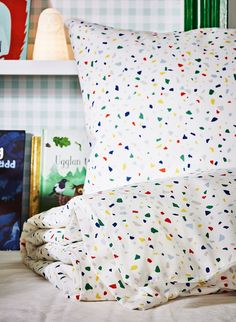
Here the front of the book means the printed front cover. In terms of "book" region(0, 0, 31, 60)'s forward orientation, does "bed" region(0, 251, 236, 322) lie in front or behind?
in front

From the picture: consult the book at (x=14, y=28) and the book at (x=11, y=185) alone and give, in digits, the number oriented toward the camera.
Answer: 2

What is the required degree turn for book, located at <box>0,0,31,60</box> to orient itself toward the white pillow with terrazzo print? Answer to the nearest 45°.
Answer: approximately 45° to its left

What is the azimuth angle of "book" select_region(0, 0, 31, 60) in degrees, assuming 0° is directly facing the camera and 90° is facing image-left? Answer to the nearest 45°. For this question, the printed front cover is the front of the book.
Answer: approximately 0°
